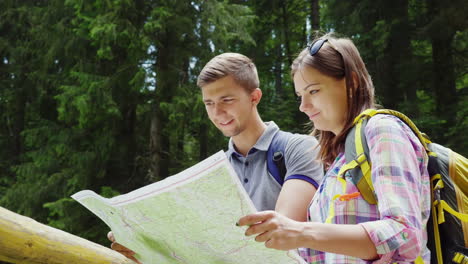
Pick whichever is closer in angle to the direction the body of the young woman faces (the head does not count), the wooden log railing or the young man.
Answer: the wooden log railing

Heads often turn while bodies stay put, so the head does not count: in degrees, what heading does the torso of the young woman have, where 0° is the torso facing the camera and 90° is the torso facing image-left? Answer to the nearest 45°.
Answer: approximately 90°

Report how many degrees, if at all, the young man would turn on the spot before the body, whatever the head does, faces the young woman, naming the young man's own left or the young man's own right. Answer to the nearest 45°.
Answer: approximately 45° to the young man's own left
